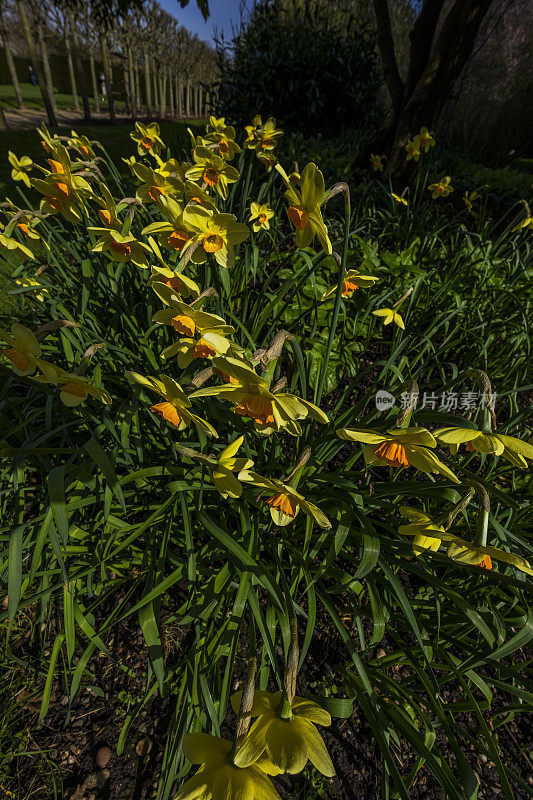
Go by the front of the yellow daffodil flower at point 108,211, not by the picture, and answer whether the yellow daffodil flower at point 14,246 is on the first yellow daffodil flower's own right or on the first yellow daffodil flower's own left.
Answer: on the first yellow daffodil flower's own right

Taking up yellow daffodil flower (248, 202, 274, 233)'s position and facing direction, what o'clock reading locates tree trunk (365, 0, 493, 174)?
The tree trunk is roughly at 7 o'clock from the yellow daffodil flower.

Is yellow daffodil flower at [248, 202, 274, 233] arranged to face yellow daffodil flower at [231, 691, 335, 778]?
yes

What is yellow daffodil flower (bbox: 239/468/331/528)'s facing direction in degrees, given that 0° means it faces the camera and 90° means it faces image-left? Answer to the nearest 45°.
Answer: approximately 45°

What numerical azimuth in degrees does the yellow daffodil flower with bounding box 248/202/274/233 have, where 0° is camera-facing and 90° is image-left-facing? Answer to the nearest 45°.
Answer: approximately 0°
